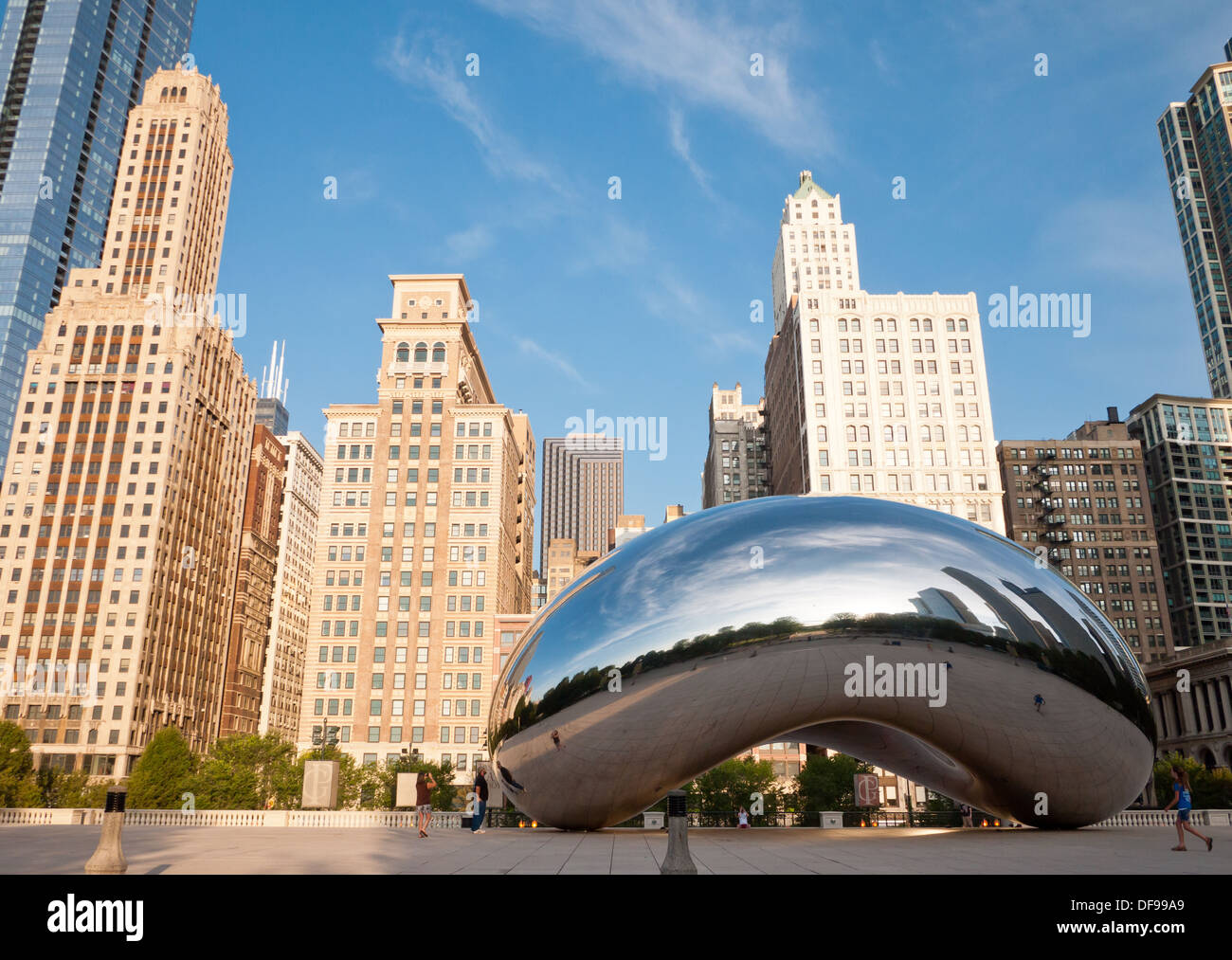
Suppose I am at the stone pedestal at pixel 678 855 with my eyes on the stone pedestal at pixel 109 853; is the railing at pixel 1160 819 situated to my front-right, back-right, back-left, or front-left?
back-right

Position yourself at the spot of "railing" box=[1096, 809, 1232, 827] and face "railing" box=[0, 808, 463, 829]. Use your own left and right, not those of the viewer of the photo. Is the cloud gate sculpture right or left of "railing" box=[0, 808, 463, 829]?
left

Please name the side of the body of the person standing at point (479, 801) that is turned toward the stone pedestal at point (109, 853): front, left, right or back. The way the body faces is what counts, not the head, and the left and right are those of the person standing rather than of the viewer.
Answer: right
